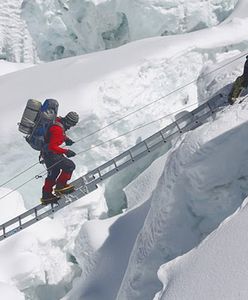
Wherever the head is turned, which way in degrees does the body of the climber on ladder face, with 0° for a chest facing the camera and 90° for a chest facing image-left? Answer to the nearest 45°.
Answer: approximately 270°
